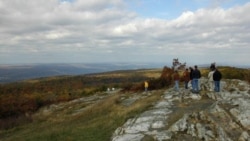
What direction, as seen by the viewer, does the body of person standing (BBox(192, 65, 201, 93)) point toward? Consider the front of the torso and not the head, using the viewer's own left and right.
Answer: facing away from the viewer

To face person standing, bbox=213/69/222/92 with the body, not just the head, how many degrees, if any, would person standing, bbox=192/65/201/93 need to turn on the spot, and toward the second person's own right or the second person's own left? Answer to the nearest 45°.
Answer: approximately 90° to the second person's own right

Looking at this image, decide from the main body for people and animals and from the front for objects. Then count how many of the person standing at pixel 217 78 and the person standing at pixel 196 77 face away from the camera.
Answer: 2

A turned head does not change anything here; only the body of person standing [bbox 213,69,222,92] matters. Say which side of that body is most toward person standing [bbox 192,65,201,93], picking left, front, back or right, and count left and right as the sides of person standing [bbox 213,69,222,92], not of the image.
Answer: left

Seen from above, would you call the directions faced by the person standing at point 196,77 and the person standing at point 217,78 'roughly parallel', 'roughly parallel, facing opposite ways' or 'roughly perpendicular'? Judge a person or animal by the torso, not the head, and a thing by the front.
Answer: roughly parallel

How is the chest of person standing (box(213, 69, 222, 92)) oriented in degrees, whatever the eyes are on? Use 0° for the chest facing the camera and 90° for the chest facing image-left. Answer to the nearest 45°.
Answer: approximately 180°
